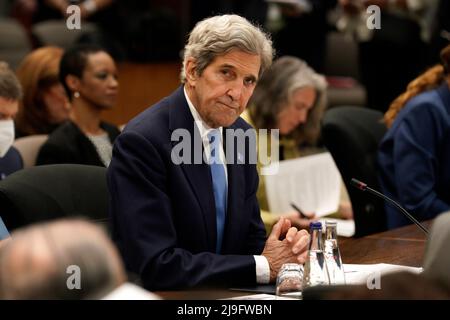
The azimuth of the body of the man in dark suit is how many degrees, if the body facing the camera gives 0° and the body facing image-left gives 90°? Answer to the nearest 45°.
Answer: approximately 315°

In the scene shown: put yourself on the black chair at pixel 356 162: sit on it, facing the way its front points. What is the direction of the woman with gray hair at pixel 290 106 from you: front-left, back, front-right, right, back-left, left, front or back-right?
back

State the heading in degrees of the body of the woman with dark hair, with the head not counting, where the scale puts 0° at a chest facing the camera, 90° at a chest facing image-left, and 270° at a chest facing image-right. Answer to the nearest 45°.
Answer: approximately 315°

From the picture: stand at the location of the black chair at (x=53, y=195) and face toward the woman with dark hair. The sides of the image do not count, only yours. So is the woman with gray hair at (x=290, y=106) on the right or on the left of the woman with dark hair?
right

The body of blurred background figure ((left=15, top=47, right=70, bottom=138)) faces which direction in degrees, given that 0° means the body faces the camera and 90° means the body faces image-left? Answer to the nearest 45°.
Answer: approximately 270°

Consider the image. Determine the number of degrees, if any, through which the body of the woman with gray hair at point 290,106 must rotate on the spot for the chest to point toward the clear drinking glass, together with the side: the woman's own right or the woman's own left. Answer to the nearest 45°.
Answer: approximately 45° to the woman's own right

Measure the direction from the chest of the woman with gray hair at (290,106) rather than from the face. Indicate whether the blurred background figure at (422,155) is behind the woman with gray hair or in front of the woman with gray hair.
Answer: in front

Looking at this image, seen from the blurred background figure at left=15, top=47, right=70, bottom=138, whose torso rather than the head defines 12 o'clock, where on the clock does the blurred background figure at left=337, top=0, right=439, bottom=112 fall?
the blurred background figure at left=337, top=0, right=439, bottom=112 is roughly at 11 o'clock from the blurred background figure at left=15, top=47, right=70, bottom=138.
